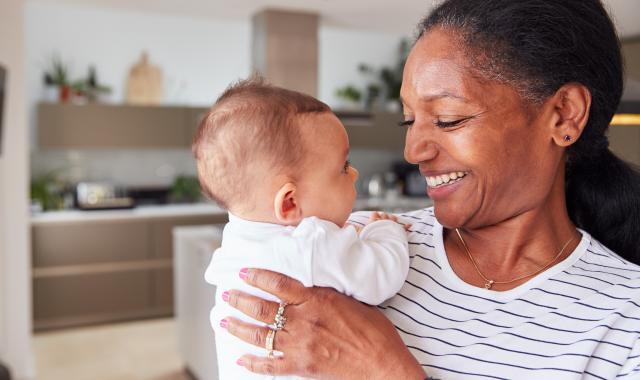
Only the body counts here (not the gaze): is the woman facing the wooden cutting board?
no

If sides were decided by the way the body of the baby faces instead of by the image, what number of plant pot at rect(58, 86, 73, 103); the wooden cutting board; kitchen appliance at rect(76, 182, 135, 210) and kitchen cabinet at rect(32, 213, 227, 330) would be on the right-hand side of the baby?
0

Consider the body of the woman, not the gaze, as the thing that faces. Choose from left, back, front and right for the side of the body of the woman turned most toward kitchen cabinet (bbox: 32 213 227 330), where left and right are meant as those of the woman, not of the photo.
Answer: right

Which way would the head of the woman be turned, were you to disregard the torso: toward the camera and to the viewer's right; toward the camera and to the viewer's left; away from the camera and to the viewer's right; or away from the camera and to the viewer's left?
toward the camera and to the viewer's left

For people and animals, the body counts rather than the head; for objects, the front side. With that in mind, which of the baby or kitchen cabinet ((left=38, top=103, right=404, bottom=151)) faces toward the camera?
the kitchen cabinet

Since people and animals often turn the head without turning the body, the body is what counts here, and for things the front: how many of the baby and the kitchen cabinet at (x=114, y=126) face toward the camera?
1

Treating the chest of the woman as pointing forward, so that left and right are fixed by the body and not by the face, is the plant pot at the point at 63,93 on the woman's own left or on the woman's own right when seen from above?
on the woman's own right

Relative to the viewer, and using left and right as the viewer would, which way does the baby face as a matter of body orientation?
facing away from the viewer and to the right of the viewer

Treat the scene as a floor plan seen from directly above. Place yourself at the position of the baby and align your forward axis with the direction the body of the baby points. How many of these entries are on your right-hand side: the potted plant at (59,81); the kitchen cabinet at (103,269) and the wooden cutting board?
0

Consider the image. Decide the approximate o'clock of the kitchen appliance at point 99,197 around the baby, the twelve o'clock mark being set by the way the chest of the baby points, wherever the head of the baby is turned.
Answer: The kitchen appliance is roughly at 10 o'clock from the baby.

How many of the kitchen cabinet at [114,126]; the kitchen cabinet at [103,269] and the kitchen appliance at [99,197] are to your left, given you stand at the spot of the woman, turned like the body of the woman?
0

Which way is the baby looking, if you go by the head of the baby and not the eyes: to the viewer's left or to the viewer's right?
to the viewer's right

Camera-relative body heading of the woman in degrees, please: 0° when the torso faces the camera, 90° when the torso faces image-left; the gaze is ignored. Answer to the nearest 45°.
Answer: approximately 45°

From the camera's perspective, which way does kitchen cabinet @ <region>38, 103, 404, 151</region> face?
toward the camera

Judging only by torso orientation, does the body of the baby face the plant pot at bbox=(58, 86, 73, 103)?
no

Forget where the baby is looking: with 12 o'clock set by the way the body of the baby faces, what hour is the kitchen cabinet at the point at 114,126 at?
The kitchen cabinet is roughly at 10 o'clock from the baby.

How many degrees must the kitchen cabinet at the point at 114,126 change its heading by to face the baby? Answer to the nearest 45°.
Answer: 0° — it already faces them
